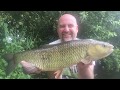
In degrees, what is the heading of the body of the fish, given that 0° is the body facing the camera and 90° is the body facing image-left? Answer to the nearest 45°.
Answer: approximately 270°
